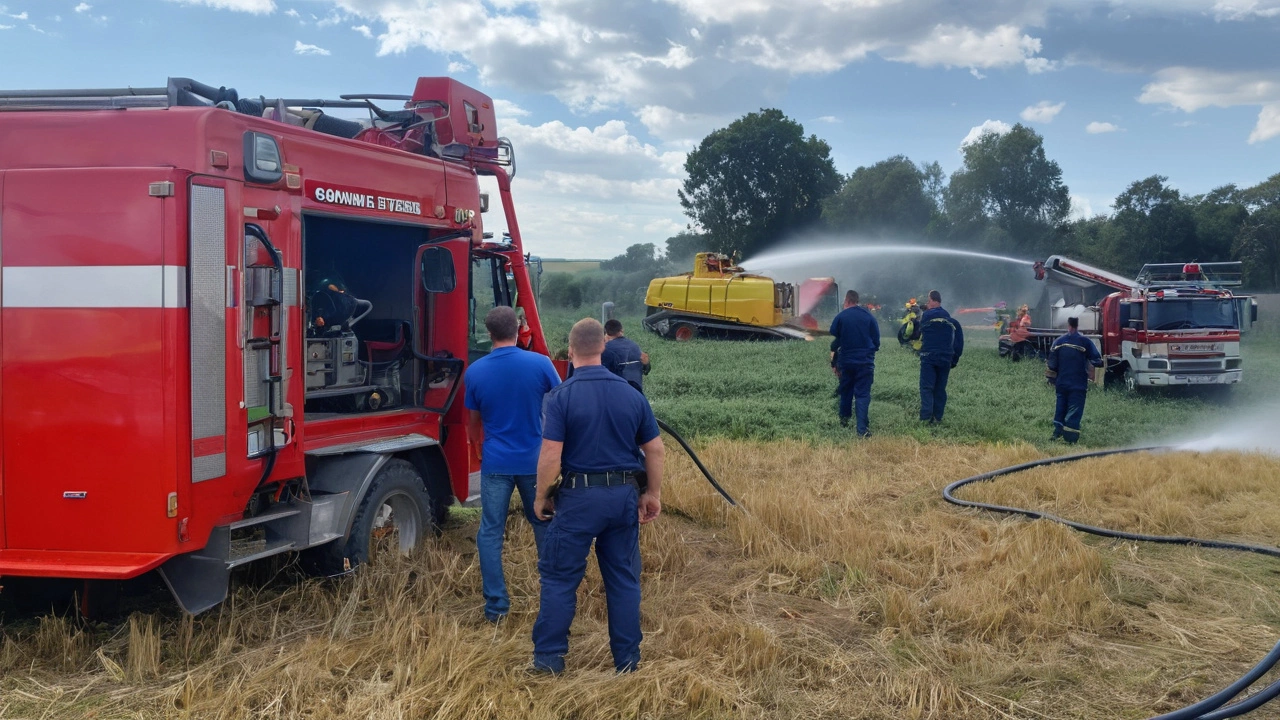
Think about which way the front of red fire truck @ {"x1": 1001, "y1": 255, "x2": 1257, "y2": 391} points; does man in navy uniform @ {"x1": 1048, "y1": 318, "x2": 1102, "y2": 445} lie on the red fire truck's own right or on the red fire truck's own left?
on the red fire truck's own right

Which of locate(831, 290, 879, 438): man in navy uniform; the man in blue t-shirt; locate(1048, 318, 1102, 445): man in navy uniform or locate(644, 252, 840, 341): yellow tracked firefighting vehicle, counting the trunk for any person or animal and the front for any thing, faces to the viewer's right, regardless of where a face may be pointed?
the yellow tracked firefighting vehicle

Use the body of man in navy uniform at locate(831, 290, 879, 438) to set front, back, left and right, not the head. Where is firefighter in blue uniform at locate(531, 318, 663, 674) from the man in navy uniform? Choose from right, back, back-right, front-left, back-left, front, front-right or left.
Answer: back

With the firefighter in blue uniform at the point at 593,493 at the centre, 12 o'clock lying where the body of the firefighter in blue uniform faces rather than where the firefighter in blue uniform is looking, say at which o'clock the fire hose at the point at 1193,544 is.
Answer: The fire hose is roughly at 2 o'clock from the firefighter in blue uniform.

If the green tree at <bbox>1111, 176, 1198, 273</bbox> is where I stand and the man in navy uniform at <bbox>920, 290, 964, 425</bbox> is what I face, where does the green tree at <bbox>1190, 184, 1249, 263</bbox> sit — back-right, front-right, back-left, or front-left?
back-left

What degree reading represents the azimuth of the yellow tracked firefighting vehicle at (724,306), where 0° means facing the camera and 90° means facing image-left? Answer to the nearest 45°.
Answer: approximately 270°

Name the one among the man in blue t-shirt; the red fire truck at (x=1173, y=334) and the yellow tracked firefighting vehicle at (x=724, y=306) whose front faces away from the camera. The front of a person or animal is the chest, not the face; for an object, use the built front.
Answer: the man in blue t-shirt

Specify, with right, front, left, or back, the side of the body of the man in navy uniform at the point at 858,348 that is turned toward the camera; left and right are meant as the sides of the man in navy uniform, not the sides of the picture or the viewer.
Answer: back

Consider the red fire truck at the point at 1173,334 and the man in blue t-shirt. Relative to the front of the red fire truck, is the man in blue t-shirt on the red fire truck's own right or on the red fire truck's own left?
on the red fire truck's own right

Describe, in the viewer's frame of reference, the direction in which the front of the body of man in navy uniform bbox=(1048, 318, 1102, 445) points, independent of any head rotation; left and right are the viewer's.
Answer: facing away from the viewer

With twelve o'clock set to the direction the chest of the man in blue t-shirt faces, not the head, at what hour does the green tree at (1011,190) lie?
The green tree is roughly at 1 o'clock from the man in blue t-shirt.

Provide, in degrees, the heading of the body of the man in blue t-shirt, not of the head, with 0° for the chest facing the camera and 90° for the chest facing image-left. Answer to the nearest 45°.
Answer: approximately 180°

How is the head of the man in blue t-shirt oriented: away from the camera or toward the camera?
away from the camera
